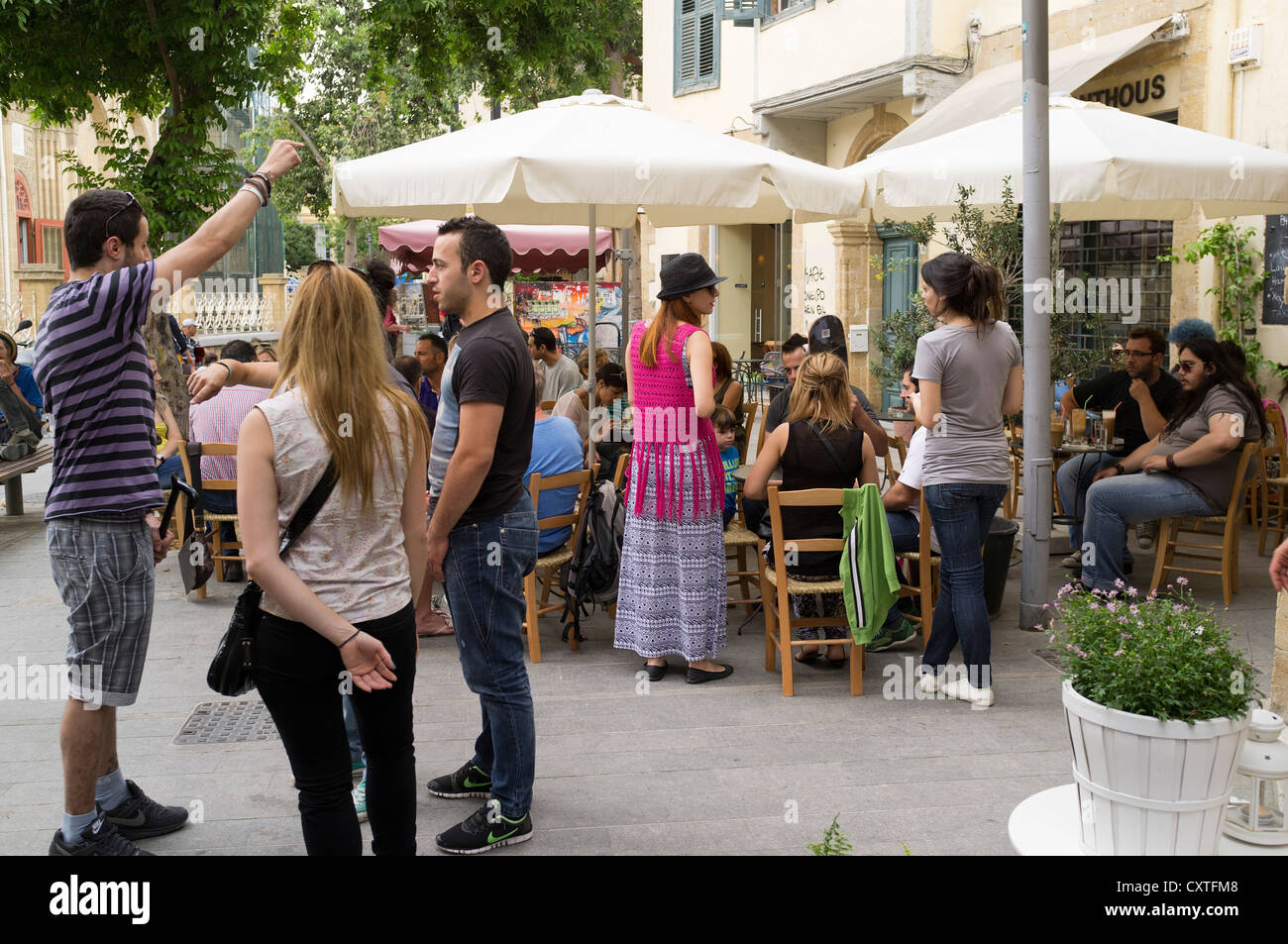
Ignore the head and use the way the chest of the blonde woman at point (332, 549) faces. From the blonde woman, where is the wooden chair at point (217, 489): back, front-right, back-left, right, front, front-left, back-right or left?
front

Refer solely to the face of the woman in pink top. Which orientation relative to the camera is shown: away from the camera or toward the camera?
away from the camera

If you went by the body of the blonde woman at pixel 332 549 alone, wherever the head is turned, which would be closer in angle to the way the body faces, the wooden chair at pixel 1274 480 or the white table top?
the wooden chair

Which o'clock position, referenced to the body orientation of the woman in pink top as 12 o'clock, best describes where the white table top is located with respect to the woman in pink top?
The white table top is roughly at 4 o'clock from the woman in pink top.

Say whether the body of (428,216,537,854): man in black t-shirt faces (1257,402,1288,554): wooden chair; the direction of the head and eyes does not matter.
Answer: no

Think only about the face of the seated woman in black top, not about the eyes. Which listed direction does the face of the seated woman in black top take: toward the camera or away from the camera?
away from the camera

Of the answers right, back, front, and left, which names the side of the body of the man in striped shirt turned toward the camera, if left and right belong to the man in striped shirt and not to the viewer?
right

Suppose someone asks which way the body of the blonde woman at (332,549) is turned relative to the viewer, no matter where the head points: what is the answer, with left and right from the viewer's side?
facing away from the viewer

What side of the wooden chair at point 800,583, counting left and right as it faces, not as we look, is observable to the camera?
back

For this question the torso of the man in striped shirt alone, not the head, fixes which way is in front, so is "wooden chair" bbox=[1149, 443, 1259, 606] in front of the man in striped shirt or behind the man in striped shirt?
in front

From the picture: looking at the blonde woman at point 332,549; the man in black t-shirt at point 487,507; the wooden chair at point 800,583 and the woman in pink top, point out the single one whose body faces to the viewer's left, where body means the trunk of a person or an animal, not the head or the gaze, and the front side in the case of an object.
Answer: the man in black t-shirt

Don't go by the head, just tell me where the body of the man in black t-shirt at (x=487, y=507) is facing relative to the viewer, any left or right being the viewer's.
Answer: facing to the left of the viewer

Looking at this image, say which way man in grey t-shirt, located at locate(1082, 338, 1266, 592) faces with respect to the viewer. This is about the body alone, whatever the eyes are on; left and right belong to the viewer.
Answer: facing to the left of the viewer

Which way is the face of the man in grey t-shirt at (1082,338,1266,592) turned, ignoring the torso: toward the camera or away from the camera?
toward the camera

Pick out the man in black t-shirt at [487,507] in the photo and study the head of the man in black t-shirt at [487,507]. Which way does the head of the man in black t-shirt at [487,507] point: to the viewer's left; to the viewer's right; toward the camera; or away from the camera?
to the viewer's left

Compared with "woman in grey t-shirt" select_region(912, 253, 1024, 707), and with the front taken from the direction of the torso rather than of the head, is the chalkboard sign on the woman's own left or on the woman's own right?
on the woman's own right

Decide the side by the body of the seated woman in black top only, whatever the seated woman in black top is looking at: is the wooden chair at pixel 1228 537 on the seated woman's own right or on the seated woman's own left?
on the seated woman's own right
